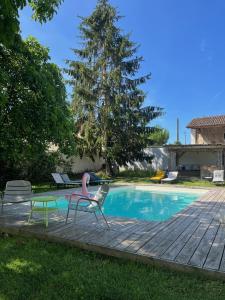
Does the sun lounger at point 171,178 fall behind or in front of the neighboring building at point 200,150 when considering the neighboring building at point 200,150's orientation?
in front

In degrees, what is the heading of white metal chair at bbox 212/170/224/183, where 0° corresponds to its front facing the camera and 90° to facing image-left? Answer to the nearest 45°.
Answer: approximately 0°

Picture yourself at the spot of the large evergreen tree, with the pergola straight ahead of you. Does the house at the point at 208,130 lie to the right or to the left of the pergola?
left

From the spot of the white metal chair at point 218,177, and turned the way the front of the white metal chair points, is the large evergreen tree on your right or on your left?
on your right

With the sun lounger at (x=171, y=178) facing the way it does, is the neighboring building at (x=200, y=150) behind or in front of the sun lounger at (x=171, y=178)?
behind

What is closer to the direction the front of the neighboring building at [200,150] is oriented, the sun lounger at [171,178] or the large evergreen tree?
the sun lounger

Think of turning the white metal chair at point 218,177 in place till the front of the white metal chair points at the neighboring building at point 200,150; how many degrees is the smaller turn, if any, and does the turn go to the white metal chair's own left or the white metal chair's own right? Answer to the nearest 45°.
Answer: approximately 180°

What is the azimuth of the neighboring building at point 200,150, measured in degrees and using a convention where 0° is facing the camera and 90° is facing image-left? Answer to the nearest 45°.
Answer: approximately 0°

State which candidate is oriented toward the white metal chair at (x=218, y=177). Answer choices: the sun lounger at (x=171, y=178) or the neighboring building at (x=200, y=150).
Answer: the neighboring building

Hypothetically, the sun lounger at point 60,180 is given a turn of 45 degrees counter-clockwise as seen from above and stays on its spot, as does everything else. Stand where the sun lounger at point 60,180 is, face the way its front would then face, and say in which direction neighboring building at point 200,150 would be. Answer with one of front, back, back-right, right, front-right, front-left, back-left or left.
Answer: front

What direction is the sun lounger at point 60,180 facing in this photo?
to the viewer's right
